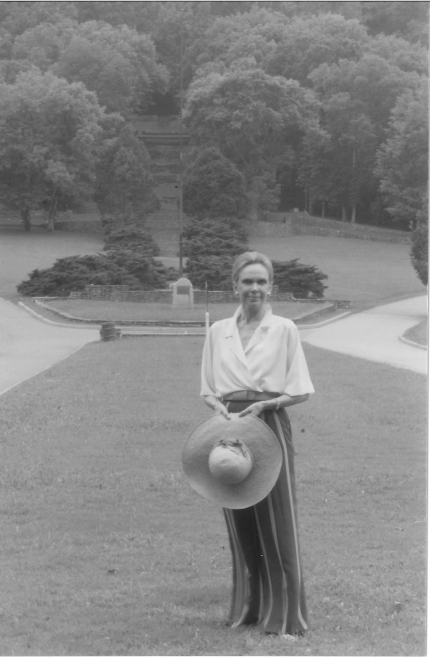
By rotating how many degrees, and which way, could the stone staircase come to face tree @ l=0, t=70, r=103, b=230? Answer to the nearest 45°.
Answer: approximately 45° to its right

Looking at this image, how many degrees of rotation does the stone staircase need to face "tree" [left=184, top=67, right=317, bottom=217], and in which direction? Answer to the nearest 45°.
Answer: approximately 90° to its left

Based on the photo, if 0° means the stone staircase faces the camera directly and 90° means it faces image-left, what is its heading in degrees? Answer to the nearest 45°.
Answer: approximately 0°

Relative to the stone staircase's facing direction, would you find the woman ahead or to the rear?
ahead

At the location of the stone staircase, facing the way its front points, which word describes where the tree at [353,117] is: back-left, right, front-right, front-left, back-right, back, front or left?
left
